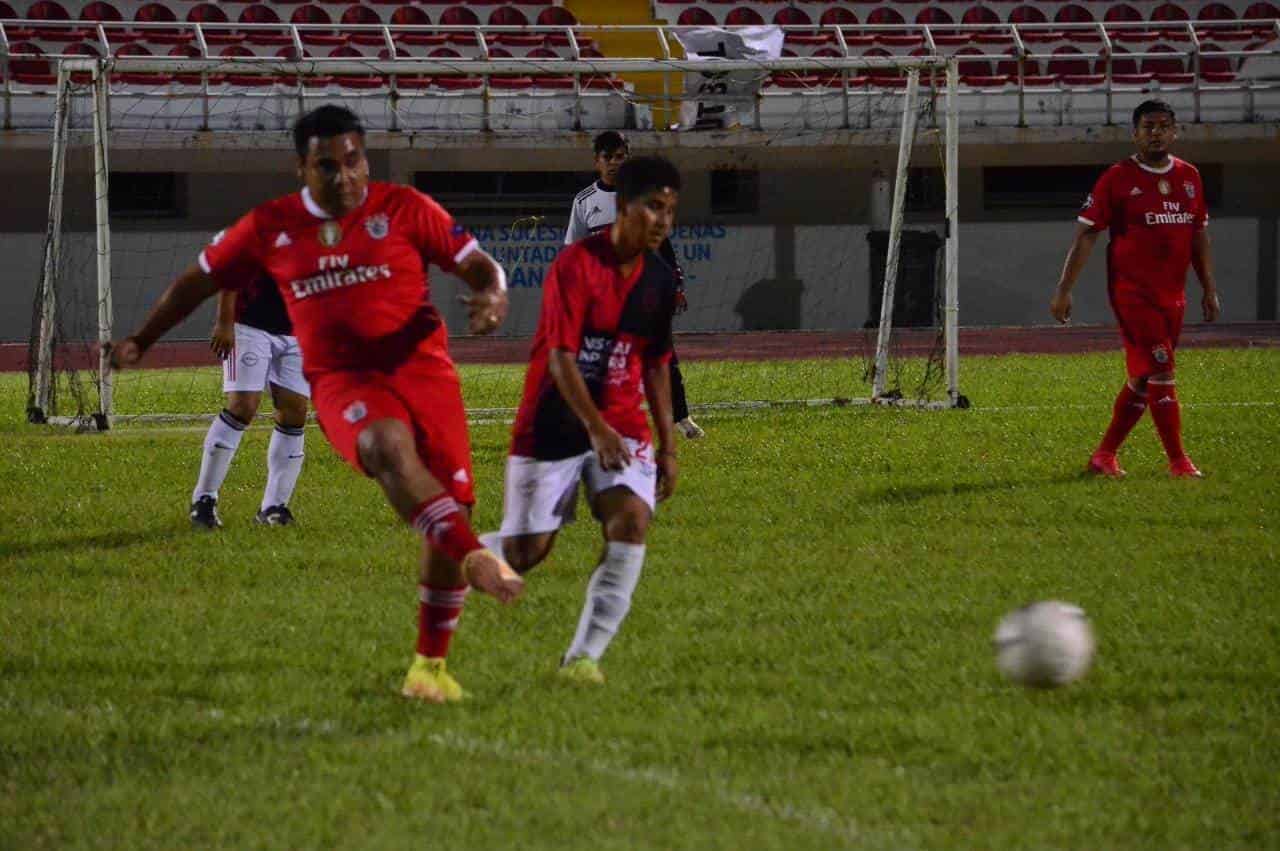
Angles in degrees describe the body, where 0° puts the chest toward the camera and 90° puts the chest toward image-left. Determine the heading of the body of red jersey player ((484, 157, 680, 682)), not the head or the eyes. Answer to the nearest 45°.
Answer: approximately 315°

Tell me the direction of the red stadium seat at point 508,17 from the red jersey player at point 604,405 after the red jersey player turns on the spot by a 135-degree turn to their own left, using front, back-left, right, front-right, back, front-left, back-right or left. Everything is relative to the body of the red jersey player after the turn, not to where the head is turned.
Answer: front

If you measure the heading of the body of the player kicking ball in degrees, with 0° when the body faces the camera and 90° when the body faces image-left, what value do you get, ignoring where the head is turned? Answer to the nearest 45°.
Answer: approximately 0°

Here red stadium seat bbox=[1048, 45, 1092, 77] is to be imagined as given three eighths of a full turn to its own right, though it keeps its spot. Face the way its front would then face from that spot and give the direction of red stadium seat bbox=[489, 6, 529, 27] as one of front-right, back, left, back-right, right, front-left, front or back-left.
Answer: front-left

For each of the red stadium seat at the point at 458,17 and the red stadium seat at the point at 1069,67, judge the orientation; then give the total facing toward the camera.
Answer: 2

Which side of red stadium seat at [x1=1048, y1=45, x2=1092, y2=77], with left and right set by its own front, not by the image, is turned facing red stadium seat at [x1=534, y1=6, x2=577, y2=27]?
right

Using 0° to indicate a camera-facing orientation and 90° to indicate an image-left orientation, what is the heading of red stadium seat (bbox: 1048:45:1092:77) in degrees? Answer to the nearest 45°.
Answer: approximately 0°
